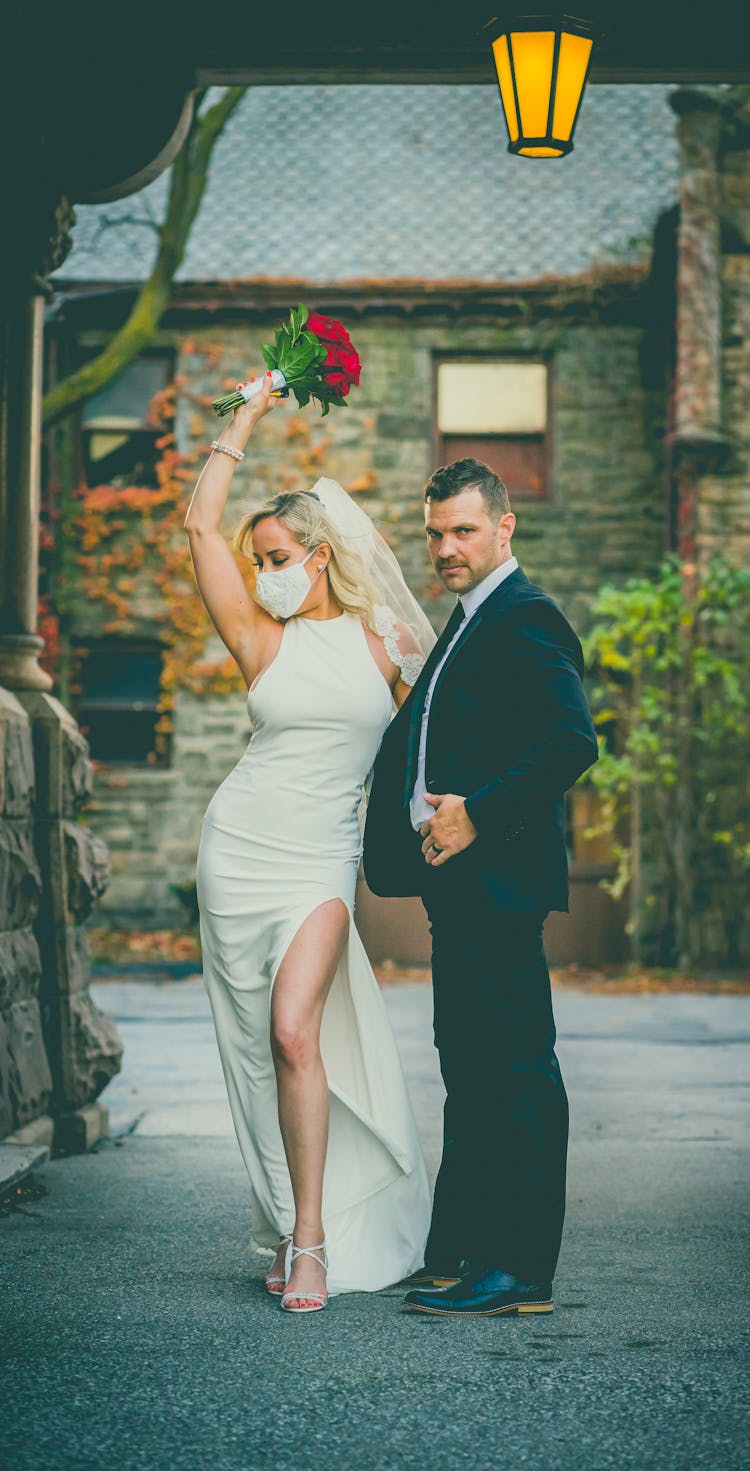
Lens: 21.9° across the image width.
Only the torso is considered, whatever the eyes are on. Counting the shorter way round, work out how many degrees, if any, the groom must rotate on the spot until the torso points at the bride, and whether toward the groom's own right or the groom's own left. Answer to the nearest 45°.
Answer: approximately 45° to the groom's own right

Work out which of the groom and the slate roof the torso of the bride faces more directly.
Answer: the groom

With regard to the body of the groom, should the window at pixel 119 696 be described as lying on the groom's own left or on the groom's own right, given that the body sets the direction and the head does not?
on the groom's own right

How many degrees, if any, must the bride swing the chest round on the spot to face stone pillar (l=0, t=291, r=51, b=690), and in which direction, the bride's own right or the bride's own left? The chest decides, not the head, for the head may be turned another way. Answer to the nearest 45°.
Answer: approximately 135° to the bride's own right

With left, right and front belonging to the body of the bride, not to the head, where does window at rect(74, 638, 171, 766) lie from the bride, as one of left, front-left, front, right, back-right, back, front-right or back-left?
back

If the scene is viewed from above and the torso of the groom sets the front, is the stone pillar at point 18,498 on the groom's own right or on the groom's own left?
on the groom's own right
